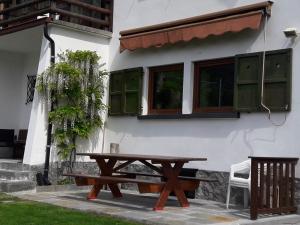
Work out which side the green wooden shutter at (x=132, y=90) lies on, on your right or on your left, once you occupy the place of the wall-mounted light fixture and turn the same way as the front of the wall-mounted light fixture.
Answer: on your right

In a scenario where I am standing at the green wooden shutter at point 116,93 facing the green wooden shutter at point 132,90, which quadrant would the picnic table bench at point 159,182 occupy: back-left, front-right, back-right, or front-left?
front-right

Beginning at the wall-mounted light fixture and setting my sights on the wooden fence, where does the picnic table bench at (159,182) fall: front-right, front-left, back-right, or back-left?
front-right

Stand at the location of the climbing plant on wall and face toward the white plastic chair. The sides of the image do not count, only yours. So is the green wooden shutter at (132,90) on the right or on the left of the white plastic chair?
left

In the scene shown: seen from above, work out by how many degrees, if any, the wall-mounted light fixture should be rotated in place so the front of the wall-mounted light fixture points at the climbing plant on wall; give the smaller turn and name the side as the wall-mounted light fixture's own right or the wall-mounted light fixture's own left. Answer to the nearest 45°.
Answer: approximately 45° to the wall-mounted light fixture's own right

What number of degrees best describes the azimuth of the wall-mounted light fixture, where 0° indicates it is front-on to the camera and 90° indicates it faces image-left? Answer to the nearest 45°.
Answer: approximately 45°

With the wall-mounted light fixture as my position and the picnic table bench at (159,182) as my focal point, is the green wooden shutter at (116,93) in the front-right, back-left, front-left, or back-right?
front-right

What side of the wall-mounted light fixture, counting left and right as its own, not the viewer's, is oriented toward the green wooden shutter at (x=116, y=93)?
right
